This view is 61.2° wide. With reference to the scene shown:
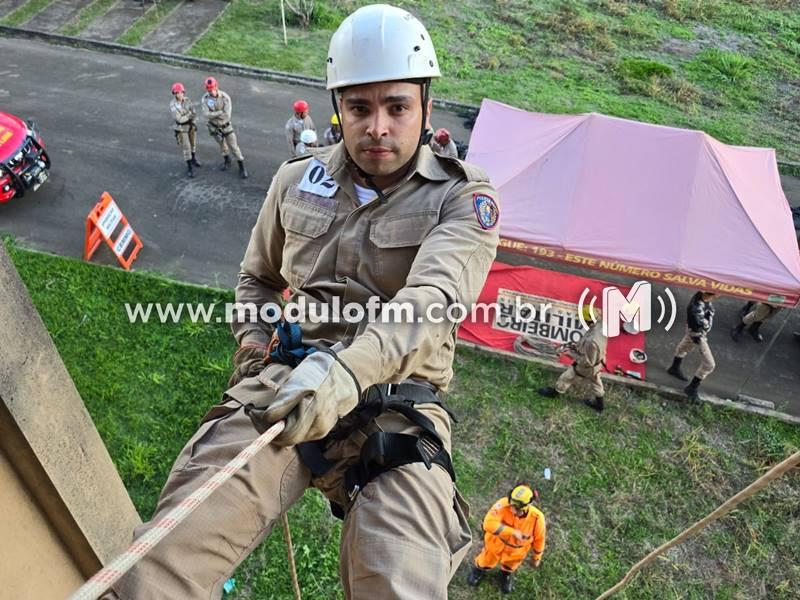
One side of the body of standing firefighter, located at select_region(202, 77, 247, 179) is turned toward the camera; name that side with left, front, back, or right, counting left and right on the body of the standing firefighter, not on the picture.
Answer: front

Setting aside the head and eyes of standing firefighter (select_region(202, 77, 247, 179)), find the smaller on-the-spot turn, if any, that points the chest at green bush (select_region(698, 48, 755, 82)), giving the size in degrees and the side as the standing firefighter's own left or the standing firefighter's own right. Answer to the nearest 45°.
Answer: approximately 90° to the standing firefighter's own left

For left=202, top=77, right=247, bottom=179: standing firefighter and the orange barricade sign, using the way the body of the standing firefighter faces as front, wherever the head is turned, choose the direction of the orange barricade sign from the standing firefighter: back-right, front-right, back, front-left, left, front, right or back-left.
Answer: front-right

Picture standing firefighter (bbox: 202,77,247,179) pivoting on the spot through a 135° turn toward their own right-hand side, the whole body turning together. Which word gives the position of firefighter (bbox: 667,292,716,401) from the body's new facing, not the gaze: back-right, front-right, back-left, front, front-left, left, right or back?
back

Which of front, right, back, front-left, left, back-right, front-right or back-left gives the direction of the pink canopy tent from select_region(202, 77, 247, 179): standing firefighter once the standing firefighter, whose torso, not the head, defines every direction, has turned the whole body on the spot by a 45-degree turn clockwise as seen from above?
left

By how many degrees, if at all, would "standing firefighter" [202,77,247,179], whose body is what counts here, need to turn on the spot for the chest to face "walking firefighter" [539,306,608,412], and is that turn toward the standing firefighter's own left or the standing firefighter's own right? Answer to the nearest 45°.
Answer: approximately 45° to the standing firefighter's own left

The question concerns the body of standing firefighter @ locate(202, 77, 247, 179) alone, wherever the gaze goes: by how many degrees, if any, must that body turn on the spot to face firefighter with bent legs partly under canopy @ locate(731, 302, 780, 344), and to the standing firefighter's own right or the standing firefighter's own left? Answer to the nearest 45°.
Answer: approximately 45° to the standing firefighter's own left

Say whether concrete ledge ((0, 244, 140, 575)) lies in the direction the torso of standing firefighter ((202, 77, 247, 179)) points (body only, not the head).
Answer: yes

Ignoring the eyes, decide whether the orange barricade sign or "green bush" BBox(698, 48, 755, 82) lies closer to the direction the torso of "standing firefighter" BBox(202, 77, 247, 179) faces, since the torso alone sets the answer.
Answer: the orange barricade sign

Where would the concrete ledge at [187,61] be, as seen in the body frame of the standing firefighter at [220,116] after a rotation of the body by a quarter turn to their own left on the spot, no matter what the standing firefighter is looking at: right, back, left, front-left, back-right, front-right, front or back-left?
left
